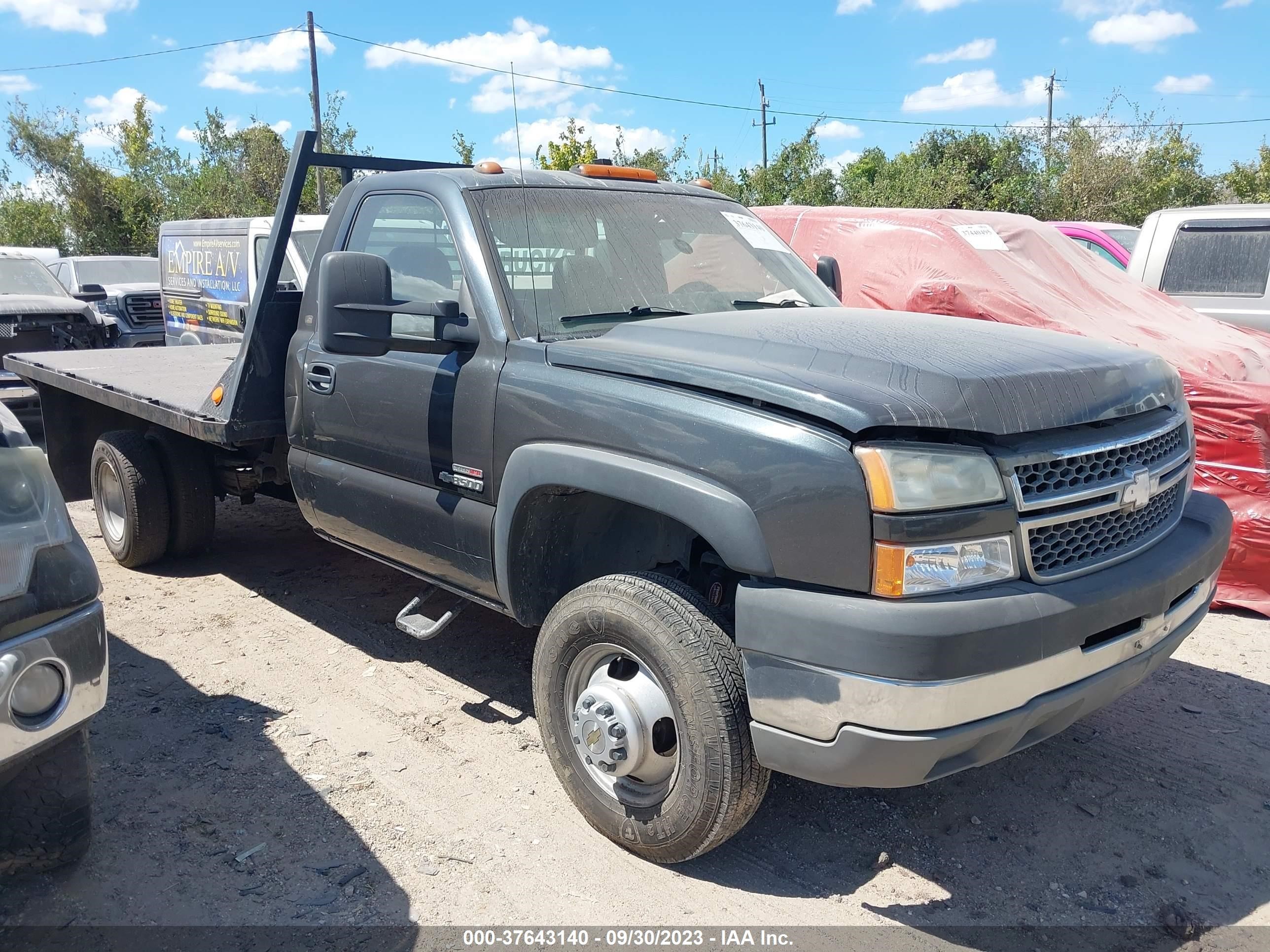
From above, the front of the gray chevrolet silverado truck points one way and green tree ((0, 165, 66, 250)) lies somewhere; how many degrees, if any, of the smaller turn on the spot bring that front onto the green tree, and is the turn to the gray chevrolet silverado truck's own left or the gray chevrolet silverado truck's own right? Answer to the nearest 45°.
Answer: approximately 180°

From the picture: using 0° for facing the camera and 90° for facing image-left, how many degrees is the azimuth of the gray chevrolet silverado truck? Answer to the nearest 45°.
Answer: approximately 315°

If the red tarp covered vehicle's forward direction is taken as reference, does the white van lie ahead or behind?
behind

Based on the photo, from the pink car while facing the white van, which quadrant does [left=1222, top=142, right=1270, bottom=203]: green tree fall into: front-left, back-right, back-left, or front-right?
back-right

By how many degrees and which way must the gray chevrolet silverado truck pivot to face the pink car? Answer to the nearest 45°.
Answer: approximately 90° to its left

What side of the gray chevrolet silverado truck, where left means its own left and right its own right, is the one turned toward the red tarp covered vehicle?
left
